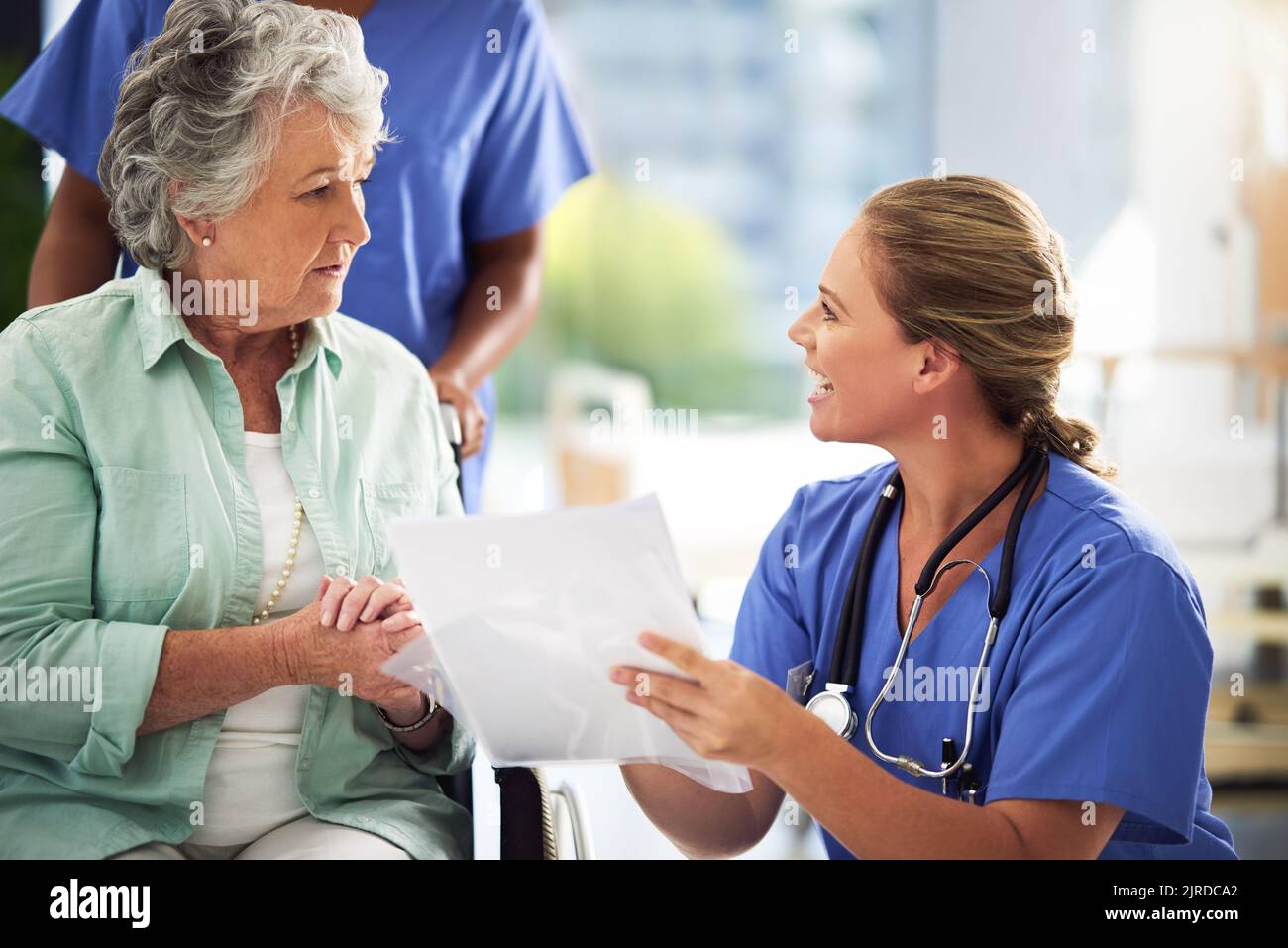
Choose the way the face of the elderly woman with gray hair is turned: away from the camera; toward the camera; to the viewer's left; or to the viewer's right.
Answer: to the viewer's right

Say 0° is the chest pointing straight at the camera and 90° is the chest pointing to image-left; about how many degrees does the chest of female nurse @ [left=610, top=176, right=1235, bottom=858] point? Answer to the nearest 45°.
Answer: approximately 45°

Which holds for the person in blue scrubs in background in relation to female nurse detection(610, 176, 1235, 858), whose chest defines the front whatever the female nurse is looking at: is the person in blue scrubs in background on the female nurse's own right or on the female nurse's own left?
on the female nurse's own right

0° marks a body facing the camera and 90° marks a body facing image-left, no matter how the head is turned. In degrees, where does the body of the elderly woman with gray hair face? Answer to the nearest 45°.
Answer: approximately 315°

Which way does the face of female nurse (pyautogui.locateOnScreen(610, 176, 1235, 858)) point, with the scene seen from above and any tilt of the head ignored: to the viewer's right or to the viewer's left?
to the viewer's left

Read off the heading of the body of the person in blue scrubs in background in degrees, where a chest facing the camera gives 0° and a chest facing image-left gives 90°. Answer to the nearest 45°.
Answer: approximately 0°
